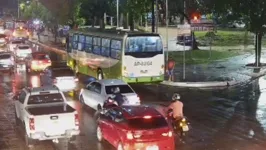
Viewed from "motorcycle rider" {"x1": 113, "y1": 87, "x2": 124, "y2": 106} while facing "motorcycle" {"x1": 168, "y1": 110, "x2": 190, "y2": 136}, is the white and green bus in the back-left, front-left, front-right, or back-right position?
back-left

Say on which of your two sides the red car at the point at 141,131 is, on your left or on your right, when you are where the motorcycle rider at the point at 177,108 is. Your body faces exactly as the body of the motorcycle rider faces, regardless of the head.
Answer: on your left

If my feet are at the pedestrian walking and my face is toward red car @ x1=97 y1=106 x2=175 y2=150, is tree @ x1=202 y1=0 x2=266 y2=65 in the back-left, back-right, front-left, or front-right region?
back-left

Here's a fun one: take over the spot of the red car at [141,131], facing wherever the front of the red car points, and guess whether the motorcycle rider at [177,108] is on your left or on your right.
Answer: on your right

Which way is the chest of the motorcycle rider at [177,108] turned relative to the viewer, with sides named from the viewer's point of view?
facing away from the viewer and to the left of the viewer

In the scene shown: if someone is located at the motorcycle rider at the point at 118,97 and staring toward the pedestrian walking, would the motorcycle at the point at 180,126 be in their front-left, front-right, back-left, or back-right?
back-right

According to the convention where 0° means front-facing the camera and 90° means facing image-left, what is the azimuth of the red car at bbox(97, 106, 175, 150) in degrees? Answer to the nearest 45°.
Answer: approximately 135°

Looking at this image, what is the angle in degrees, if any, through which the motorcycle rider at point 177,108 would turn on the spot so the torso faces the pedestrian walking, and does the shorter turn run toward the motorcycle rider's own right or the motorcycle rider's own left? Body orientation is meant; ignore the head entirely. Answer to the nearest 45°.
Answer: approximately 45° to the motorcycle rider's own right
